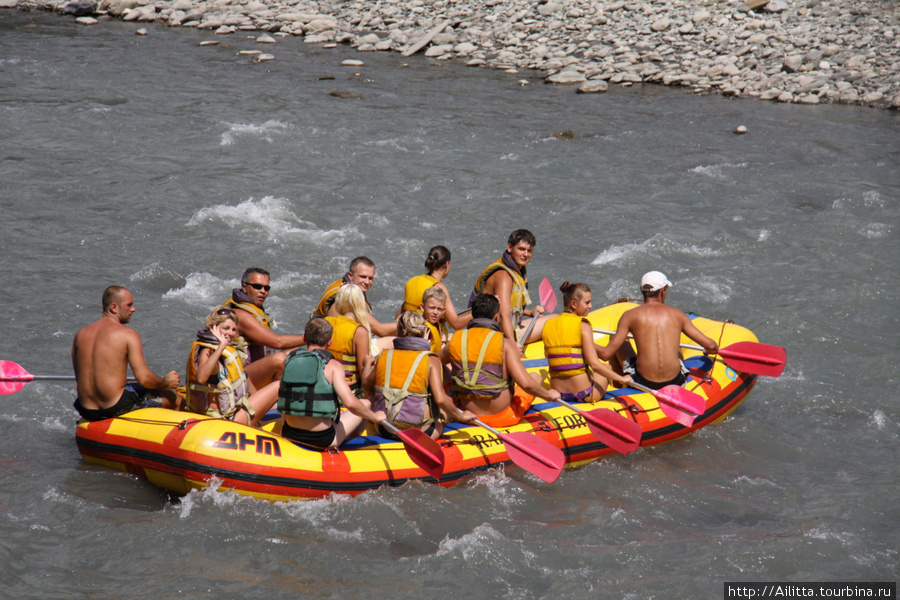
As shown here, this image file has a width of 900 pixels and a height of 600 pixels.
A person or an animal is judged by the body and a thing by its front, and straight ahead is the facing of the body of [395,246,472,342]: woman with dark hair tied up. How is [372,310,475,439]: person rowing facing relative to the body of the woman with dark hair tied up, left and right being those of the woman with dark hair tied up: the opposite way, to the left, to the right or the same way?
the same way

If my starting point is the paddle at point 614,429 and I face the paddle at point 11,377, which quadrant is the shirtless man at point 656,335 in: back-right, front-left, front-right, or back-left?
back-right

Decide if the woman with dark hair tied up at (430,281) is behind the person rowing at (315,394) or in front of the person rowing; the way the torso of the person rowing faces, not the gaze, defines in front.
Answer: in front

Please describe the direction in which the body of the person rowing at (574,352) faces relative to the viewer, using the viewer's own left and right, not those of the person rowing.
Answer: facing away from the viewer and to the right of the viewer

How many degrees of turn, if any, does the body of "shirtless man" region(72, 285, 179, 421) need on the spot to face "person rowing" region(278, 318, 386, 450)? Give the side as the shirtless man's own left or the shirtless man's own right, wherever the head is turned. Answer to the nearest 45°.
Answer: approximately 90° to the shirtless man's own right

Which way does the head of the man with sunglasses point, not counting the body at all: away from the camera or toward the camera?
toward the camera

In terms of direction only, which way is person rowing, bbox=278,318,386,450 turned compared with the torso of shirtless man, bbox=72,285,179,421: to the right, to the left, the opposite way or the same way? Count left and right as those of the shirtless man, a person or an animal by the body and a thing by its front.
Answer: the same way

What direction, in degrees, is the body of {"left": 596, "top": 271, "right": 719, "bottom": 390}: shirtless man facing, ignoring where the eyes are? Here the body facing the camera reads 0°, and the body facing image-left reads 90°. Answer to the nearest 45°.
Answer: approximately 180°

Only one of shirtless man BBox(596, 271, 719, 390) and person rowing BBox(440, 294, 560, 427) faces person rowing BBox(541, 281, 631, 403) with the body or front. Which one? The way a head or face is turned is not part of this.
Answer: person rowing BBox(440, 294, 560, 427)

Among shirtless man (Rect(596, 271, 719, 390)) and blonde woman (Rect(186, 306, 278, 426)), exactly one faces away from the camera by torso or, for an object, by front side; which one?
the shirtless man

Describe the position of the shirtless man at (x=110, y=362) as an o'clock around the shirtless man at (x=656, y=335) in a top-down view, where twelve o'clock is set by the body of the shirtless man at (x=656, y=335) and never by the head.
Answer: the shirtless man at (x=110, y=362) is roughly at 8 o'clock from the shirtless man at (x=656, y=335).

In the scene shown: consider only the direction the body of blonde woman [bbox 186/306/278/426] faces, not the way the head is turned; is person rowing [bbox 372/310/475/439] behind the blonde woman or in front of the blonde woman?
in front

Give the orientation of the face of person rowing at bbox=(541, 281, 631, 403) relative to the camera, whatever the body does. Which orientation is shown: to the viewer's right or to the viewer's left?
to the viewer's right

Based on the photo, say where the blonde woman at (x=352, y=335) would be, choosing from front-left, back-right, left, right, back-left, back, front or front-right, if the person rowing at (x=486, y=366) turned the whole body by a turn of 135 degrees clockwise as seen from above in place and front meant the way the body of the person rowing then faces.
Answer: right

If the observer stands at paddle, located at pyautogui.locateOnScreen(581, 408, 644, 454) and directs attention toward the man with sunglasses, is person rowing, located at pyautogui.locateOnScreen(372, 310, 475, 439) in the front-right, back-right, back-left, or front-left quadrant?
front-left

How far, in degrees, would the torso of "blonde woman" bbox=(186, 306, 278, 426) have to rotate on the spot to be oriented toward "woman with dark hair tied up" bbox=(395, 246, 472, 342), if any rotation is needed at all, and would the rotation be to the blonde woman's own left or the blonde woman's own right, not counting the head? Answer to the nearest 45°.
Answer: approximately 90° to the blonde woman's own left
